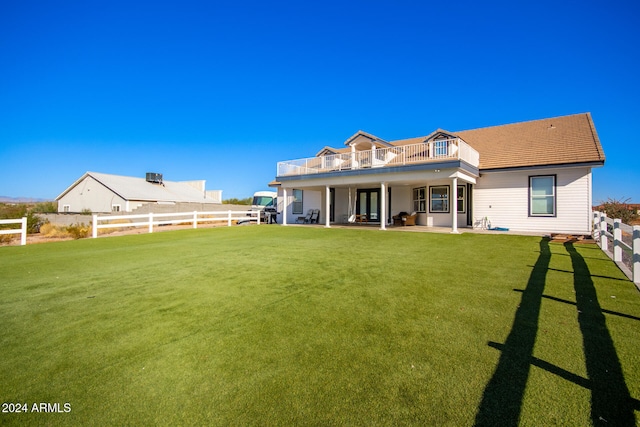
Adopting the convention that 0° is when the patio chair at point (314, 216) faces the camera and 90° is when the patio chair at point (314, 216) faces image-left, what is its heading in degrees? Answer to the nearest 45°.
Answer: approximately 45°

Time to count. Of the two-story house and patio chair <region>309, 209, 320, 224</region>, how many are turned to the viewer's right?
0

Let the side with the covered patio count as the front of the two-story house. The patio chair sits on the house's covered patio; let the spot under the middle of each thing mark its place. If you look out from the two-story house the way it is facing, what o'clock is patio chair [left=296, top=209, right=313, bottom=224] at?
The patio chair is roughly at 2 o'clock from the two-story house.

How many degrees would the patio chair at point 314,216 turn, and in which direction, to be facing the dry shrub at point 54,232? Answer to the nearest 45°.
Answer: approximately 45° to its right

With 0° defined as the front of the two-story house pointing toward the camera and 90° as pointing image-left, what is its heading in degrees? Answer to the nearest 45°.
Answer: approximately 45°

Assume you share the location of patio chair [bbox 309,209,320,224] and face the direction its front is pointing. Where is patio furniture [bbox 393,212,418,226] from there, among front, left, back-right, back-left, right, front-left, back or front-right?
left

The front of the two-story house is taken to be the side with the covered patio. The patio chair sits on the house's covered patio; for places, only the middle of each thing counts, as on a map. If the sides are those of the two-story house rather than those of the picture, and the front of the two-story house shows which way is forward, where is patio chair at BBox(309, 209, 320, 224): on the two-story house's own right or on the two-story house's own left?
on the two-story house's own right

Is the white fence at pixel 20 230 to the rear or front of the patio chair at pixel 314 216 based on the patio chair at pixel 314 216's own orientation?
to the front

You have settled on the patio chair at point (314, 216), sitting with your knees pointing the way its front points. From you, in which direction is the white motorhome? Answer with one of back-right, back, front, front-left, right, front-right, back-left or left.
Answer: right

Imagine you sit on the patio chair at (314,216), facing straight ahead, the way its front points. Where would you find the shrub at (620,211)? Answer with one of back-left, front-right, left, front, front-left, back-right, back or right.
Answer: back-left
